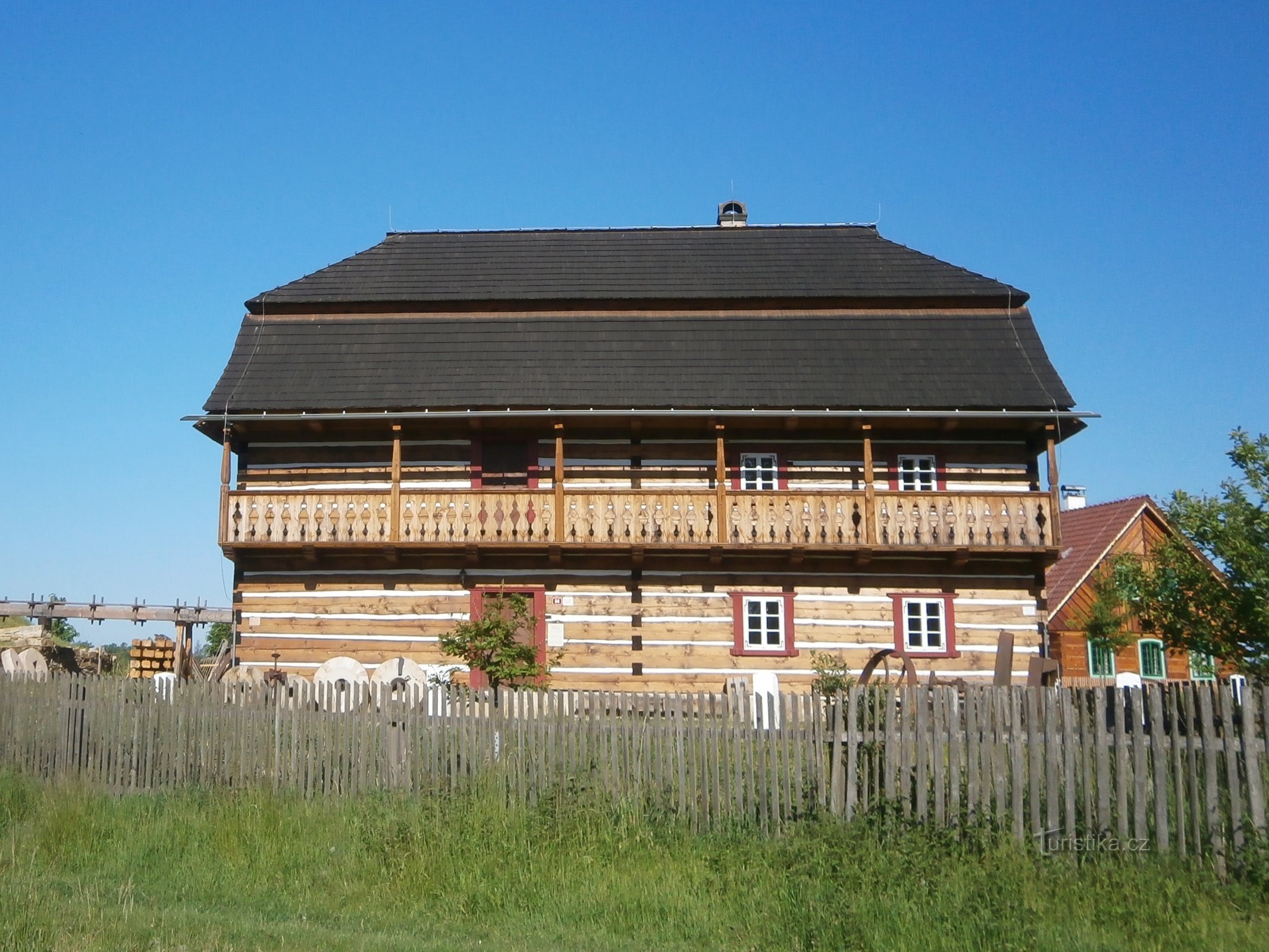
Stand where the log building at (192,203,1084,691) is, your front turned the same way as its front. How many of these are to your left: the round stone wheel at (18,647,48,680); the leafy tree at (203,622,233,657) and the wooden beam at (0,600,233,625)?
0

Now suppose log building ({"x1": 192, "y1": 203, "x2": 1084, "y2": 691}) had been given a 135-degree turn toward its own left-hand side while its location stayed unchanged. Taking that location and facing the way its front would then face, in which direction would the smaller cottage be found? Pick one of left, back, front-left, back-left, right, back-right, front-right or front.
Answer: front

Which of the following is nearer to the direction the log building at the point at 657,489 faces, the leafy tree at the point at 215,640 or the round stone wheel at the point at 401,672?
the round stone wheel

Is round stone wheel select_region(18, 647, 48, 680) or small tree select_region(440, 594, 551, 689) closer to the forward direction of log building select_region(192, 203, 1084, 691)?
the small tree

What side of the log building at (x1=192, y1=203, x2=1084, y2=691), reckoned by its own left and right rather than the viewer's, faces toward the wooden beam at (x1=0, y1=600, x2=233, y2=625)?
right

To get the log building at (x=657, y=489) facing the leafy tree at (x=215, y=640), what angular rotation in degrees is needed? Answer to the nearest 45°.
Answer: approximately 135° to its right

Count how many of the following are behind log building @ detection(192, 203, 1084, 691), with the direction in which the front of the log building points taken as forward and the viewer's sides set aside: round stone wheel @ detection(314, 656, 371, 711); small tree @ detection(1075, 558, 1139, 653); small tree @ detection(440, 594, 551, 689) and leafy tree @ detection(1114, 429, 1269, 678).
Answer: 0

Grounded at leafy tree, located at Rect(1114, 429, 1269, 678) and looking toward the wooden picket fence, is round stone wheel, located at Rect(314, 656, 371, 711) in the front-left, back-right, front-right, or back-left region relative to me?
front-right

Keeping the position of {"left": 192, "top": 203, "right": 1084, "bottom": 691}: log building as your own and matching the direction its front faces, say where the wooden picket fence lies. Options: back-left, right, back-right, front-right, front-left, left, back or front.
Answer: front

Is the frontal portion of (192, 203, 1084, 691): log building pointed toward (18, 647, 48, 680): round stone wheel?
no

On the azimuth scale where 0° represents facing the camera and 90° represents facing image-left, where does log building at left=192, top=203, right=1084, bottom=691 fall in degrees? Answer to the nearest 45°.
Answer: approximately 0°

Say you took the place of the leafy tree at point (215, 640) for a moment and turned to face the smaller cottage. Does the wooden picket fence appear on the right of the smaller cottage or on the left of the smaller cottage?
right

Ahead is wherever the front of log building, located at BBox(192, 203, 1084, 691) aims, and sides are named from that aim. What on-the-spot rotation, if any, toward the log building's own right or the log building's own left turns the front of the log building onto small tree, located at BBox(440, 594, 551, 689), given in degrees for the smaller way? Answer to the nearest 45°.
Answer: approximately 45° to the log building's own right

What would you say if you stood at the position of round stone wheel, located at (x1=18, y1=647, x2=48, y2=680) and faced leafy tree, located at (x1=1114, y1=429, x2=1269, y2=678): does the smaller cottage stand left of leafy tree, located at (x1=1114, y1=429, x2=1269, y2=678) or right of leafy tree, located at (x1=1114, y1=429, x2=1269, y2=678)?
left
